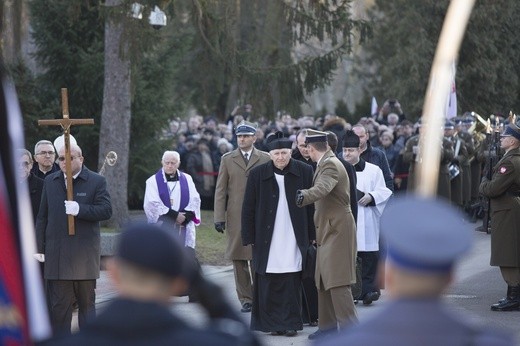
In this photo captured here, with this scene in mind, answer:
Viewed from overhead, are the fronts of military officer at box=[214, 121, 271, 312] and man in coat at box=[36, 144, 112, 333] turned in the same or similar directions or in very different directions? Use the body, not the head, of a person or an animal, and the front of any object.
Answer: same or similar directions

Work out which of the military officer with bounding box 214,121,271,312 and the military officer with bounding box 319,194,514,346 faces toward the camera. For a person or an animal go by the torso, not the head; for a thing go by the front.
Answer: the military officer with bounding box 214,121,271,312

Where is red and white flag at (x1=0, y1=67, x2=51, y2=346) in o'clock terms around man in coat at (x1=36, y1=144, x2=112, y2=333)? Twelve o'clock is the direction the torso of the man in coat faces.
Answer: The red and white flag is roughly at 12 o'clock from the man in coat.

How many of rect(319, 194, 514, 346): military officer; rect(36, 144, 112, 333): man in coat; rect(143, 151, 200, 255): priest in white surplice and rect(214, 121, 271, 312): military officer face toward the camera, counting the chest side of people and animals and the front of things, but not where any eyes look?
3

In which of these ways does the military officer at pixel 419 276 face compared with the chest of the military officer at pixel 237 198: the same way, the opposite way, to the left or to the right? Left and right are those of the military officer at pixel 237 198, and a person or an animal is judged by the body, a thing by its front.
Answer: the opposite way

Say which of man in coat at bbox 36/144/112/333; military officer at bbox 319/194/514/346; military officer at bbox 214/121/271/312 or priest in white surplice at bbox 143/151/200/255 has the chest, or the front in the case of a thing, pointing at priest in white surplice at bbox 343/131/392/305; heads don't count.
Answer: military officer at bbox 319/194/514/346

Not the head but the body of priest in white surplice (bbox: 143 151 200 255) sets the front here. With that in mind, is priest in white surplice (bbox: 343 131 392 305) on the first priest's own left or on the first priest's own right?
on the first priest's own left

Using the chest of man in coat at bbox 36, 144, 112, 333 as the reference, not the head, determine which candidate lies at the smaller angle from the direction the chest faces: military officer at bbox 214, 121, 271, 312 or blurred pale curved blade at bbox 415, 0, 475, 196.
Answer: the blurred pale curved blade

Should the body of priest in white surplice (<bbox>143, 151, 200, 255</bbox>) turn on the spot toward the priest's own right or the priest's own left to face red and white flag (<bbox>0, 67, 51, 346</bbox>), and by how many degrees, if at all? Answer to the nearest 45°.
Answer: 0° — they already face it

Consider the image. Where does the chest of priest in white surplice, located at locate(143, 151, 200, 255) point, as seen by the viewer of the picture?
toward the camera

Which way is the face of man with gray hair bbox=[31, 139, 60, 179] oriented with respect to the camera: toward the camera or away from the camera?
toward the camera

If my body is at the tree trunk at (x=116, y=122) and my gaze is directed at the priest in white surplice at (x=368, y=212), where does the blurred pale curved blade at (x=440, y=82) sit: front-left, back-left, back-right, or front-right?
front-right

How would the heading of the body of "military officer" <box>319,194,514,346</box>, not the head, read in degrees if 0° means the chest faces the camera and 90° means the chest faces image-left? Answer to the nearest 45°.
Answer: approximately 180°

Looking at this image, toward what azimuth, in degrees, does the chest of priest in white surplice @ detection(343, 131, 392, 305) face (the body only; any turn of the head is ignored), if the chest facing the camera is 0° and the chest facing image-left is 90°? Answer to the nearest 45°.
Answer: approximately 45°

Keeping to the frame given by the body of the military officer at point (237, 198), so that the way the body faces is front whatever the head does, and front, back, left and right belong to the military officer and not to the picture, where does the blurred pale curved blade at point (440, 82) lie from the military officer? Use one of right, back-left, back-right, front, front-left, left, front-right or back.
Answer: front

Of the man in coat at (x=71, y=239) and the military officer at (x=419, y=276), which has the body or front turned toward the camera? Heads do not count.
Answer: the man in coat

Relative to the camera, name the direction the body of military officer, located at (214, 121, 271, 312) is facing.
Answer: toward the camera

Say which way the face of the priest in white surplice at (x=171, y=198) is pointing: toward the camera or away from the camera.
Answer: toward the camera
